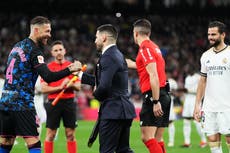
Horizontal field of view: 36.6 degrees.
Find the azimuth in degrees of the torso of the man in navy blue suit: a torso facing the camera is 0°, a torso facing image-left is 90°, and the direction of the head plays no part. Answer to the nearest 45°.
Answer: approximately 90°

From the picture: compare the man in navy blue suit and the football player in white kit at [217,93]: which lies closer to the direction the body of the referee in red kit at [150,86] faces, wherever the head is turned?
the man in navy blue suit

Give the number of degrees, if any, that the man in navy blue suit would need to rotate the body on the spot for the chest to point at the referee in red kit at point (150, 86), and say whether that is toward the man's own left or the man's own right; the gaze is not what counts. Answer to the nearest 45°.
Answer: approximately 135° to the man's own right

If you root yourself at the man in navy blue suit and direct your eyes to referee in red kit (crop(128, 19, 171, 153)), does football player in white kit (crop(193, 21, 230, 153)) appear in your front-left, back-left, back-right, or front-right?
front-right

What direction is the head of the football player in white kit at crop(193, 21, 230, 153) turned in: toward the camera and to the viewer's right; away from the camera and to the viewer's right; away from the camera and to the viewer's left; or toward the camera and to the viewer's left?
toward the camera and to the viewer's left
